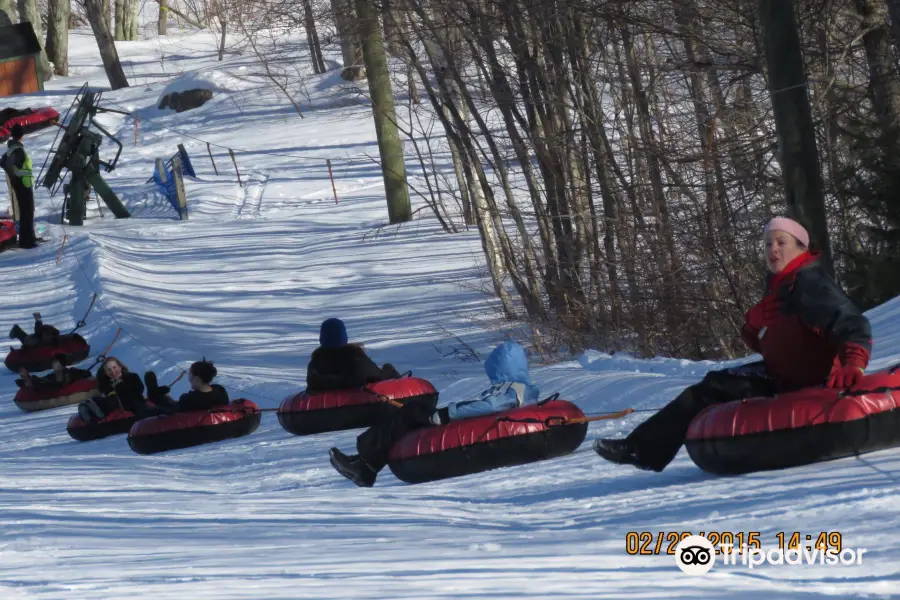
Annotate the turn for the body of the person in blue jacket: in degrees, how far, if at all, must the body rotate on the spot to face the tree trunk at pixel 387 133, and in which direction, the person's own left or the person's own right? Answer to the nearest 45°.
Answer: approximately 90° to the person's own right

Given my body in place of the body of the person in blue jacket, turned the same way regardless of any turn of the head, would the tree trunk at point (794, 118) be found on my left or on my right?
on my right

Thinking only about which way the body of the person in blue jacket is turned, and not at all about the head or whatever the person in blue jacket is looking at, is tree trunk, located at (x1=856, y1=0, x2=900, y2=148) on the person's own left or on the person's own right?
on the person's own right

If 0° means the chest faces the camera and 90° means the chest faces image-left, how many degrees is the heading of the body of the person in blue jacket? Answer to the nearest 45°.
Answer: approximately 90°

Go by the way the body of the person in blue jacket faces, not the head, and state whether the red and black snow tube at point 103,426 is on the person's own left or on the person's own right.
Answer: on the person's own right

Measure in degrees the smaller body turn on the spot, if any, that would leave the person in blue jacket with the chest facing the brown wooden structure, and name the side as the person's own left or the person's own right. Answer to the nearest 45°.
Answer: approximately 90° to the person's own right

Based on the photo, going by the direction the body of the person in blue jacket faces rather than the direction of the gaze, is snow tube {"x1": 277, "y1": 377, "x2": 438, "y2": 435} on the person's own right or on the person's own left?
on the person's own right
